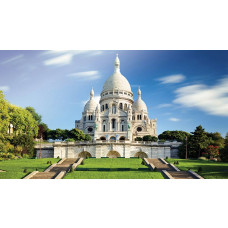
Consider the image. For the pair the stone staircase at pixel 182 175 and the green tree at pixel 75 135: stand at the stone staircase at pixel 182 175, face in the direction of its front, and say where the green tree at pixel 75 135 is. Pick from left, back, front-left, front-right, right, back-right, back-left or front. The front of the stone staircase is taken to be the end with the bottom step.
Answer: back-right

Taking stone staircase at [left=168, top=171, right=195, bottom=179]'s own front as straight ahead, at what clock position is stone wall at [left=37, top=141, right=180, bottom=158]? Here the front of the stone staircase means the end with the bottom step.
The stone wall is roughly at 5 o'clock from the stone staircase.

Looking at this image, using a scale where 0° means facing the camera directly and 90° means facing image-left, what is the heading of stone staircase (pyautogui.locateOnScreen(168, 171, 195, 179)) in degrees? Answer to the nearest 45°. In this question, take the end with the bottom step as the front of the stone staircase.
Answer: approximately 0°

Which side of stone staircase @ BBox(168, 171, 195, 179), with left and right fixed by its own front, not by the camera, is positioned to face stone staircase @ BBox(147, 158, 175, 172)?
back

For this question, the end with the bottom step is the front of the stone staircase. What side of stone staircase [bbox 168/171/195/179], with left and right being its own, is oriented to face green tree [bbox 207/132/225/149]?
back

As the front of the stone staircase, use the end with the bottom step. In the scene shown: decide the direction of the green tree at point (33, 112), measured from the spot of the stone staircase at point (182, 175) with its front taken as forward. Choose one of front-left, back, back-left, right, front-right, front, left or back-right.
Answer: back-right

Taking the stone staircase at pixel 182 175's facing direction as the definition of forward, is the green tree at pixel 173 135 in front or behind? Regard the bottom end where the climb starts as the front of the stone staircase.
behind
